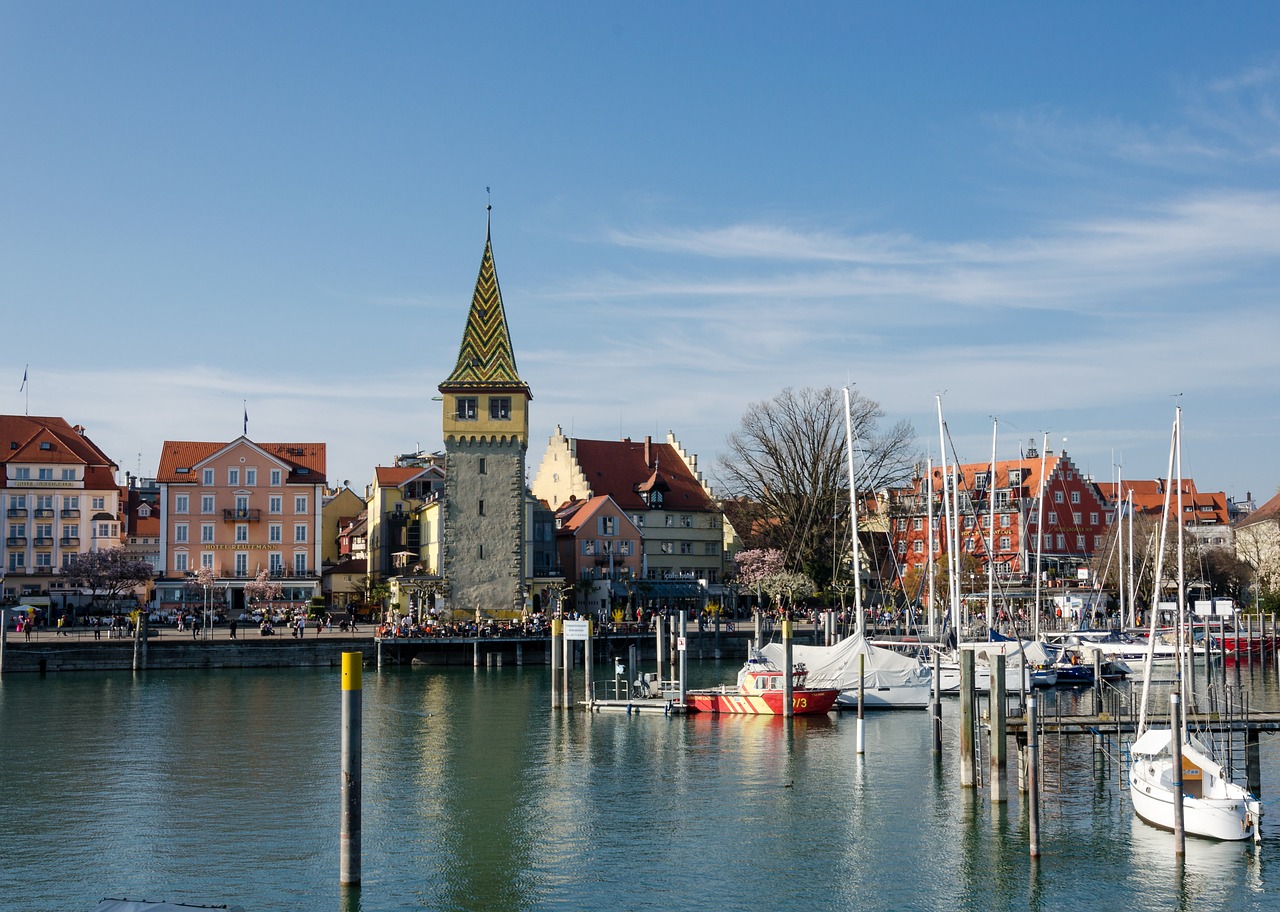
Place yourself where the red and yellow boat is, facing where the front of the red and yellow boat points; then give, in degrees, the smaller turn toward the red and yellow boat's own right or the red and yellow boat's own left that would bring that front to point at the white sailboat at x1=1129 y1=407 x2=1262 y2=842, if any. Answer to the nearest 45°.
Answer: approximately 90° to the red and yellow boat's own right

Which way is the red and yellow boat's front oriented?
to the viewer's right

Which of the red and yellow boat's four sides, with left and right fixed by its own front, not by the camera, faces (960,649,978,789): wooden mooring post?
right

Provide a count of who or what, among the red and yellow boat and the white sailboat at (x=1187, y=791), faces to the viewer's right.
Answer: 1

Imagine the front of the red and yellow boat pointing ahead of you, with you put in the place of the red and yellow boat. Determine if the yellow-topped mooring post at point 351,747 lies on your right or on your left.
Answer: on your right

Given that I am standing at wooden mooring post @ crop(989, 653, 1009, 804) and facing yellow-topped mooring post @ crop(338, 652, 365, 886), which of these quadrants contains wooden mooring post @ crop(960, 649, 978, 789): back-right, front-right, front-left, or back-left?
back-right
